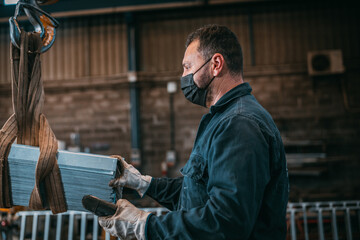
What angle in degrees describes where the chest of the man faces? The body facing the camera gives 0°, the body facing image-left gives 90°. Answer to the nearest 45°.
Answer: approximately 90°

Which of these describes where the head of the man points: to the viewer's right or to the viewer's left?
to the viewer's left
